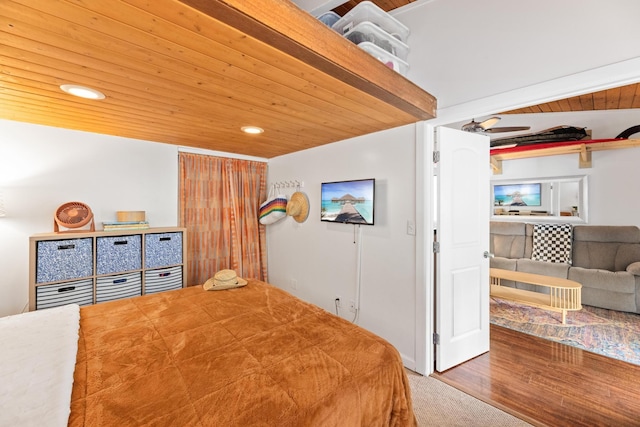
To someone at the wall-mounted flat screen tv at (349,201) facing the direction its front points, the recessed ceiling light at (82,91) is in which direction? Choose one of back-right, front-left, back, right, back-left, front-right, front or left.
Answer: front

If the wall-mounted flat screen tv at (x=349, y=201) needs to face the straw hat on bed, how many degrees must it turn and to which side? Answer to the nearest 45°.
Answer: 0° — it already faces it

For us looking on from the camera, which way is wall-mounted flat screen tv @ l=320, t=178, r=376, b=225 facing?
facing the viewer and to the left of the viewer

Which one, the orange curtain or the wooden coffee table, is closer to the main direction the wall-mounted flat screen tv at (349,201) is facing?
the orange curtain

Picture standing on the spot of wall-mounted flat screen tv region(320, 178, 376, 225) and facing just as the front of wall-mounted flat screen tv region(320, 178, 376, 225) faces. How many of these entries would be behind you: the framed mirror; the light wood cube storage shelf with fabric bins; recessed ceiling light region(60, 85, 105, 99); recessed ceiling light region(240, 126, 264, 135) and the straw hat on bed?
1

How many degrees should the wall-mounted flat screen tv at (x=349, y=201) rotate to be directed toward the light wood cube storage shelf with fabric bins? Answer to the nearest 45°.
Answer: approximately 45° to its right

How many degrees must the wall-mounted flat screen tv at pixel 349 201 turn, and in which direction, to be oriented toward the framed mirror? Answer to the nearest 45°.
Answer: approximately 180°

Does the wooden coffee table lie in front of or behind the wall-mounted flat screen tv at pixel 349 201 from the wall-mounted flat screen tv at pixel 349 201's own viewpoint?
behind

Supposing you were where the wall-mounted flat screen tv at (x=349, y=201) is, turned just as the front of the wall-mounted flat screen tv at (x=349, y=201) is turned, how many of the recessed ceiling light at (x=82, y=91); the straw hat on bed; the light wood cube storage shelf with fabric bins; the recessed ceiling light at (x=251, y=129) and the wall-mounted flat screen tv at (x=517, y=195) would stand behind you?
1

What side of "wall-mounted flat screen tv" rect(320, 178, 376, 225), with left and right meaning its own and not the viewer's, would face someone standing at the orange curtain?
right

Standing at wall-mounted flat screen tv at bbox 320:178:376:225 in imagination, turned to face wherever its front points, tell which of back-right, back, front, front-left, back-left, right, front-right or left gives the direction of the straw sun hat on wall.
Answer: right

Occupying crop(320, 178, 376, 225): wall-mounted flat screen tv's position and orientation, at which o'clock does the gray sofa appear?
The gray sofa is roughly at 7 o'clock from the wall-mounted flat screen tv.

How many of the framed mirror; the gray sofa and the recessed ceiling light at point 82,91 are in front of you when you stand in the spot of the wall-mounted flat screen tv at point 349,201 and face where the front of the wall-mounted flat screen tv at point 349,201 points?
1

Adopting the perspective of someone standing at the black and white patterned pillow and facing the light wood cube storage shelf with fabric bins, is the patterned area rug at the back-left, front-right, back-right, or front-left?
front-left
